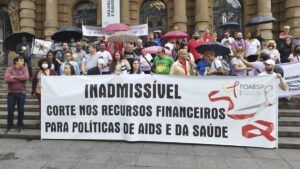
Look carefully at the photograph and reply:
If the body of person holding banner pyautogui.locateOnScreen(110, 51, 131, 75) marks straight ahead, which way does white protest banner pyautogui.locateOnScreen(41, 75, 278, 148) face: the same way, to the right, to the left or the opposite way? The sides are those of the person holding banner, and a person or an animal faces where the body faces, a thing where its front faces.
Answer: the same way

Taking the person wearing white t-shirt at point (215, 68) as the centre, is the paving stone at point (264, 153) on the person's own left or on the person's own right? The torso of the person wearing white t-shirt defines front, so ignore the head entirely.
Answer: on the person's own left

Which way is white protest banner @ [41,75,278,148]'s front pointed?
toward the camera

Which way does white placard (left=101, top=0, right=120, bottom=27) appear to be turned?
toward the camera

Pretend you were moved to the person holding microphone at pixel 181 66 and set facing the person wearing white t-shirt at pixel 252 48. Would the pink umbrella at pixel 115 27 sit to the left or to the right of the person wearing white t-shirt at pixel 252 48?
left

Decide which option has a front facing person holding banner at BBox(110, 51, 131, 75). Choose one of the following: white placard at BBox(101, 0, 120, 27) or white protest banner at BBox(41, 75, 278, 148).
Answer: the white placard

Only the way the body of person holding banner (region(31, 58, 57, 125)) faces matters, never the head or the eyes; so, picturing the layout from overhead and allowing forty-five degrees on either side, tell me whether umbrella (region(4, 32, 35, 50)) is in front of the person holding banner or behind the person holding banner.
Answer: behind

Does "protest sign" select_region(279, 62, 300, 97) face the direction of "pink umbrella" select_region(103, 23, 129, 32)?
no

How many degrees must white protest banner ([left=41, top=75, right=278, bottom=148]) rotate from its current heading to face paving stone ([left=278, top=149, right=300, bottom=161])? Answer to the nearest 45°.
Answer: approximately 90° to its left

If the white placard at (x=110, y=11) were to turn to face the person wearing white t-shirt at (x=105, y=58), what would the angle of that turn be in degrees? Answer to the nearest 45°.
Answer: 0° — it already faces them

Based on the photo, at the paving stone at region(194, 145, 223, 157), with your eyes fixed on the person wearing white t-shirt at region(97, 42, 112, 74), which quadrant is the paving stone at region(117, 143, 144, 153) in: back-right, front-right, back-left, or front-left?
front-left

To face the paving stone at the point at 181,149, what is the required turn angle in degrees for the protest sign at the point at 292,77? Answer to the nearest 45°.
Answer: approximately 45° to its right

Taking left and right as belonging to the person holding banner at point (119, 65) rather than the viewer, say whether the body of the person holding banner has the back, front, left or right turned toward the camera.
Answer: front

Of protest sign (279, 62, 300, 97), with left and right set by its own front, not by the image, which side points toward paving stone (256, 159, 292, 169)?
front

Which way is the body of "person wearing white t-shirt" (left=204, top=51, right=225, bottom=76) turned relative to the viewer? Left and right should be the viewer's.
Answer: facing the viewer and to the left of the viewer

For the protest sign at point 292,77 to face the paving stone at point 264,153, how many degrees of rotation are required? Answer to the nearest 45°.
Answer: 0° — it already faces it

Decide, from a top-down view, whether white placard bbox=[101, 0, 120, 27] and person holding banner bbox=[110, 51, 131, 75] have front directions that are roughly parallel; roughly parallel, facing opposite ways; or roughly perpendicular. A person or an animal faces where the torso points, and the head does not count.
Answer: roughly parallel
